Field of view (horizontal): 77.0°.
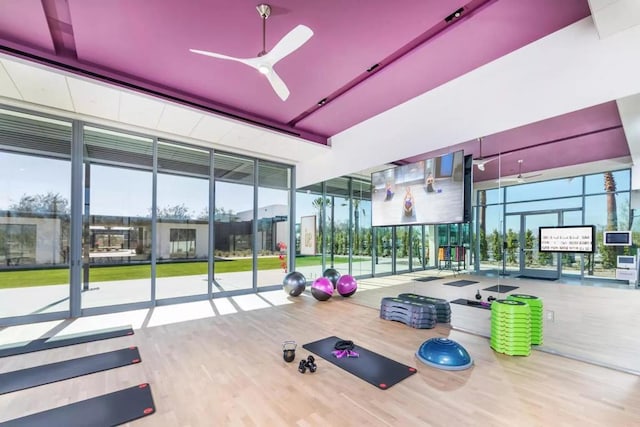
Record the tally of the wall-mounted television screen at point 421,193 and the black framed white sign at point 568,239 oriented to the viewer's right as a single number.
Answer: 0

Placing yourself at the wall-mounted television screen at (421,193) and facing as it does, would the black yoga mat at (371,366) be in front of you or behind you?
in front

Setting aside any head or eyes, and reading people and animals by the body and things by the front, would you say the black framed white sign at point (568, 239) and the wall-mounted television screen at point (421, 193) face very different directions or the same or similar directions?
same or similar directions

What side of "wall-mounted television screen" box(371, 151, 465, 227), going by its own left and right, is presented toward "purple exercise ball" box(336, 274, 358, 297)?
right

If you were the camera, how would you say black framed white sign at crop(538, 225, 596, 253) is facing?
facing the viewer and to the left of the viewer

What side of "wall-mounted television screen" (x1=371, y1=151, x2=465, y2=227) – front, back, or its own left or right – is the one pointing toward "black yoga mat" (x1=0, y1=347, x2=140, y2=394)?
front

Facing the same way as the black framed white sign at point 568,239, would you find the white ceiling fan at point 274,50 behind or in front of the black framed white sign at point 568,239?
in front

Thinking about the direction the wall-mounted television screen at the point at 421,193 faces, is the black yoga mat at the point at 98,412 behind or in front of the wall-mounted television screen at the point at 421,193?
in front

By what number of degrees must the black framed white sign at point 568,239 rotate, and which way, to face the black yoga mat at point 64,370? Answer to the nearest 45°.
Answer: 0° — it already faces it
